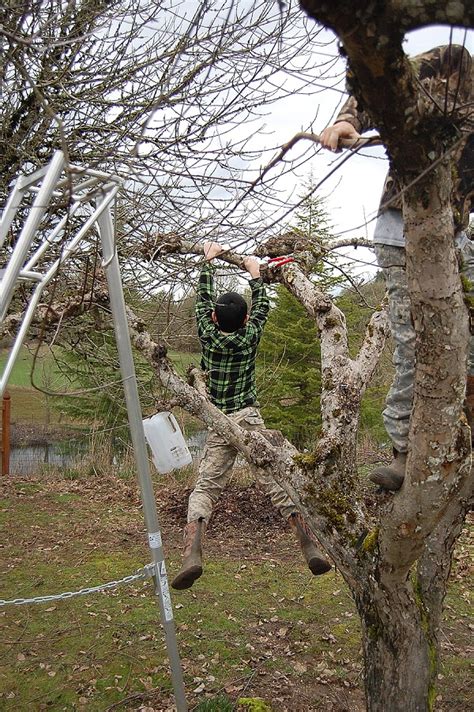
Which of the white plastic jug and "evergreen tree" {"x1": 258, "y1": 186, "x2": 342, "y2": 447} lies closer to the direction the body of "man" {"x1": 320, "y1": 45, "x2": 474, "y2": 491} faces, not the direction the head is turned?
the white plastic jug

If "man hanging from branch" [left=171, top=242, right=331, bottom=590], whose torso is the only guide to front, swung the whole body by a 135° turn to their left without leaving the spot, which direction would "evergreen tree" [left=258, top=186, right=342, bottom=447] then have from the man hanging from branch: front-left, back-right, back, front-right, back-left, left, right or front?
back-right

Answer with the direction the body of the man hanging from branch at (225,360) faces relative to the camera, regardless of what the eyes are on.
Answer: away from the camera

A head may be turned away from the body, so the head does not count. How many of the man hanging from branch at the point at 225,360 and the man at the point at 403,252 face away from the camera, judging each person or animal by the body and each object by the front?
1

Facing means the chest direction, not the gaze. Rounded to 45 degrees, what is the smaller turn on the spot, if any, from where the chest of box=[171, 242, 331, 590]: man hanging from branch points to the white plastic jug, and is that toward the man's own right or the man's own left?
approximately 135° to the man's own left

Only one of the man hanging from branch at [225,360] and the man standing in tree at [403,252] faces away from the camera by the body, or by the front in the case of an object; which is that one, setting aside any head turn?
the man hanging from branch at [225,360]

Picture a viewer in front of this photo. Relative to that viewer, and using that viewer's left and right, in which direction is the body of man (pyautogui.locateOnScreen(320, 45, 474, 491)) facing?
facing the viewer and to the left of the viewer

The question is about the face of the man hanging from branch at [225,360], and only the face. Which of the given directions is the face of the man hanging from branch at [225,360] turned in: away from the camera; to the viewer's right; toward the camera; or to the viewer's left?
away from the camera
